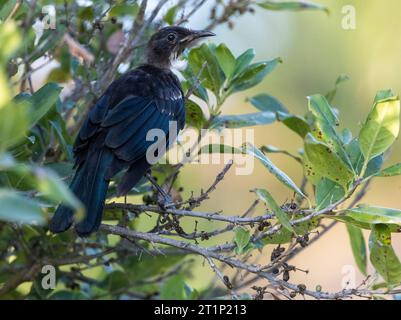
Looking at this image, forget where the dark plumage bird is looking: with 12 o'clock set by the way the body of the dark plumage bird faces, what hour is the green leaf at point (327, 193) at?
The green leaf is roughly at 3 o'clock from the dark plumage bird.

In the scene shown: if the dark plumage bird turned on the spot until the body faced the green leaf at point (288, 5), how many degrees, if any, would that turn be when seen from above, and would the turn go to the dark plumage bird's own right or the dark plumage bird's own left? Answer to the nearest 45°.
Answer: approximately 45° to the dark plumage bird's own right

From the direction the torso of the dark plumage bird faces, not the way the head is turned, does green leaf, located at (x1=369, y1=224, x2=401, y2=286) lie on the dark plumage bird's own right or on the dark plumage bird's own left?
on the dark plumage bird's own right

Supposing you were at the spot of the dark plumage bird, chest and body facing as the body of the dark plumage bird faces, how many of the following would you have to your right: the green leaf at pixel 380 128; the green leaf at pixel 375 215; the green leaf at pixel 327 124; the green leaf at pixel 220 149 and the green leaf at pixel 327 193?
5

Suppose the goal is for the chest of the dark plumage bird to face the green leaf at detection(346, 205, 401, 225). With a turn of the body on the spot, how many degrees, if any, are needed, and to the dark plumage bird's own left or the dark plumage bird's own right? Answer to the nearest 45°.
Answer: approximately 90° to the dark plumage bird's own right

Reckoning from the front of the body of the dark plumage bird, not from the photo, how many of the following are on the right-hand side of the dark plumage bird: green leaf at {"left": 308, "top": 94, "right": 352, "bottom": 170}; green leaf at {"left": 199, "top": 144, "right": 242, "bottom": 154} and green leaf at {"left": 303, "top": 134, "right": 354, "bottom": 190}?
3

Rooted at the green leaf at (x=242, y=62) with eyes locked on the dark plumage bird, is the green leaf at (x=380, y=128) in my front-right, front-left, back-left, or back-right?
back-left

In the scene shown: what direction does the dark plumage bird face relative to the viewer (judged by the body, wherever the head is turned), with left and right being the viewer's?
facing away from the viewer and to the right of the viewer

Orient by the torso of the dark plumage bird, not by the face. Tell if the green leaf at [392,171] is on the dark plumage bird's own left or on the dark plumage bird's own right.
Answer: on the dark plumage bird's own right

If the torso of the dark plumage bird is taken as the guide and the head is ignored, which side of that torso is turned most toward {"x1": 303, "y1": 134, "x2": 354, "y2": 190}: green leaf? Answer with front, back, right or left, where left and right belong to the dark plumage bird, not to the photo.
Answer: right
